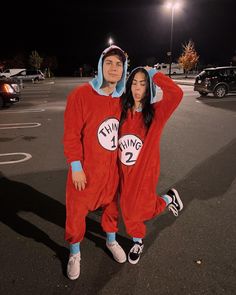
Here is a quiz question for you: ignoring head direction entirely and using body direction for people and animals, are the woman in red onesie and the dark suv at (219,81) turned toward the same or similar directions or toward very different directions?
very different directions

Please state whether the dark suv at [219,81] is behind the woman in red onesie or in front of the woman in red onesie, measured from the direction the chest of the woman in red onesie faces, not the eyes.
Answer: behind

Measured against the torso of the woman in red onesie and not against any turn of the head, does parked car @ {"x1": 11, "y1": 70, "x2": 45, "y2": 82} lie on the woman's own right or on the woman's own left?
on the woman's own right

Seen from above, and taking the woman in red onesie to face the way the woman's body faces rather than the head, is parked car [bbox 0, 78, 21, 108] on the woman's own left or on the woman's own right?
on the woman's own right

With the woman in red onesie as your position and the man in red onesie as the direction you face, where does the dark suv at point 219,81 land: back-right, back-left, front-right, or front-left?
back-right
